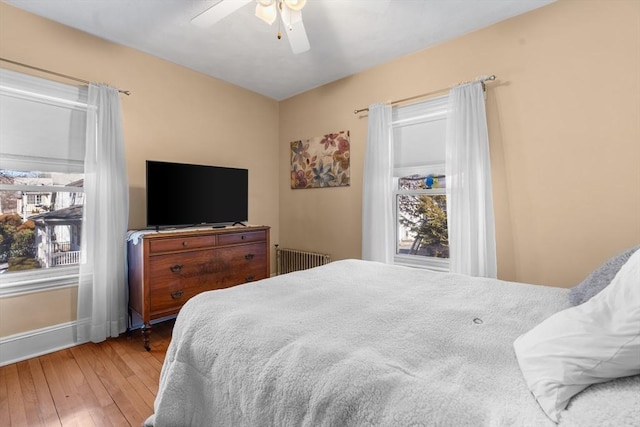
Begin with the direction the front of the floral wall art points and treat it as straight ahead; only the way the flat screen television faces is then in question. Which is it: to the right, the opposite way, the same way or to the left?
to the left

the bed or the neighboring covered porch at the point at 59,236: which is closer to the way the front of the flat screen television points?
the bed

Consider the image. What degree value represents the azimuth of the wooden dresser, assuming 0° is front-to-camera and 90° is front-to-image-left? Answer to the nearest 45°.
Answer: approximately 315°

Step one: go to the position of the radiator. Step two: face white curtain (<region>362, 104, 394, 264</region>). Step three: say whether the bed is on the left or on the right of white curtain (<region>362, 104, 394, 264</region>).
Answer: right

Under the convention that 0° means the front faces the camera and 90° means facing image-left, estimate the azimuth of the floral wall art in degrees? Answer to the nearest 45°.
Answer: approximately 45°

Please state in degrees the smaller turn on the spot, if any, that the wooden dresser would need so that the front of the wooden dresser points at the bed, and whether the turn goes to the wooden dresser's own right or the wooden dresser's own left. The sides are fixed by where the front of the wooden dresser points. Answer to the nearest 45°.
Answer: approximately 45° to the wooden dresser's own right

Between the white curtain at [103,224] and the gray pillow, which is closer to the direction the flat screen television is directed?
the gray pillow

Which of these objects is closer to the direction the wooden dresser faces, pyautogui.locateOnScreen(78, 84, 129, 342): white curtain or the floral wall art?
the floral wall art

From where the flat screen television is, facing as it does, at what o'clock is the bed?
The bed is roughly at 1 o'clock from the flat screen television.

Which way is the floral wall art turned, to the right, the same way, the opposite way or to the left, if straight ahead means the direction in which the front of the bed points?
to the left

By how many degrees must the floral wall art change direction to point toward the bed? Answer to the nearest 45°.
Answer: approximately 45° to its left

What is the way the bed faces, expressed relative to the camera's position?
facing away from the viewer and to the left of the viewer
